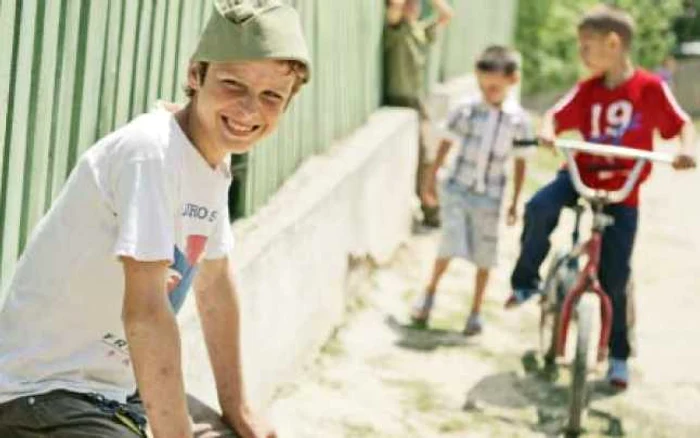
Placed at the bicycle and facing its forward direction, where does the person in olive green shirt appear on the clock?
The person in olive green shirt is roughly at 5 o'clock from the bicycle.

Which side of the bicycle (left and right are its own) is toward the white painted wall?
right

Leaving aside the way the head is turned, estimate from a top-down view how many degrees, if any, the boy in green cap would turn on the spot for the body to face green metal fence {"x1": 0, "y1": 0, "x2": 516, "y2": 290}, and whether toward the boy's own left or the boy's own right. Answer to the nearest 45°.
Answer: approximately 135° to the boy's own left

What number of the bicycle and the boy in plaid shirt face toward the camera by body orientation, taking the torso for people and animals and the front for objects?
2

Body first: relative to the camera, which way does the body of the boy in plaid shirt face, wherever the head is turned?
toward the camera

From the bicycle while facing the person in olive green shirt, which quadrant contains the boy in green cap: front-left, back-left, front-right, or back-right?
back-left

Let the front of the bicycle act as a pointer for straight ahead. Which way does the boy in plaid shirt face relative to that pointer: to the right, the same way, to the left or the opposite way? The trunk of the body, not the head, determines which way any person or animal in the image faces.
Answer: the same way

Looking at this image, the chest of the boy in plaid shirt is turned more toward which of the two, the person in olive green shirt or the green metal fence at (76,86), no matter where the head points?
the green metal fence

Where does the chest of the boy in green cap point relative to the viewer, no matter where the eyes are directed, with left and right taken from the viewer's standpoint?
facing the viewer and to the right of the viewer

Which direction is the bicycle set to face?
toward the camera

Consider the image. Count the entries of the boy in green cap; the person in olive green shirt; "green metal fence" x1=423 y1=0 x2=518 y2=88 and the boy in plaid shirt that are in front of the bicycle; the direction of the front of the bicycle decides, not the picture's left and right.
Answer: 1

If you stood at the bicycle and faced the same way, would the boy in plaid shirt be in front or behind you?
behind

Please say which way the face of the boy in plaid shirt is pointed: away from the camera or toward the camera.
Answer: toward the camera

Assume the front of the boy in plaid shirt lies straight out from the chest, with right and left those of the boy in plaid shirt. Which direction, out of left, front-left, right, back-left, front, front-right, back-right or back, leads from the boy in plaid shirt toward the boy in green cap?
front

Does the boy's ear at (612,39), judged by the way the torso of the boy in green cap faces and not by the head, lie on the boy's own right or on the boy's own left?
on the boy's own left
